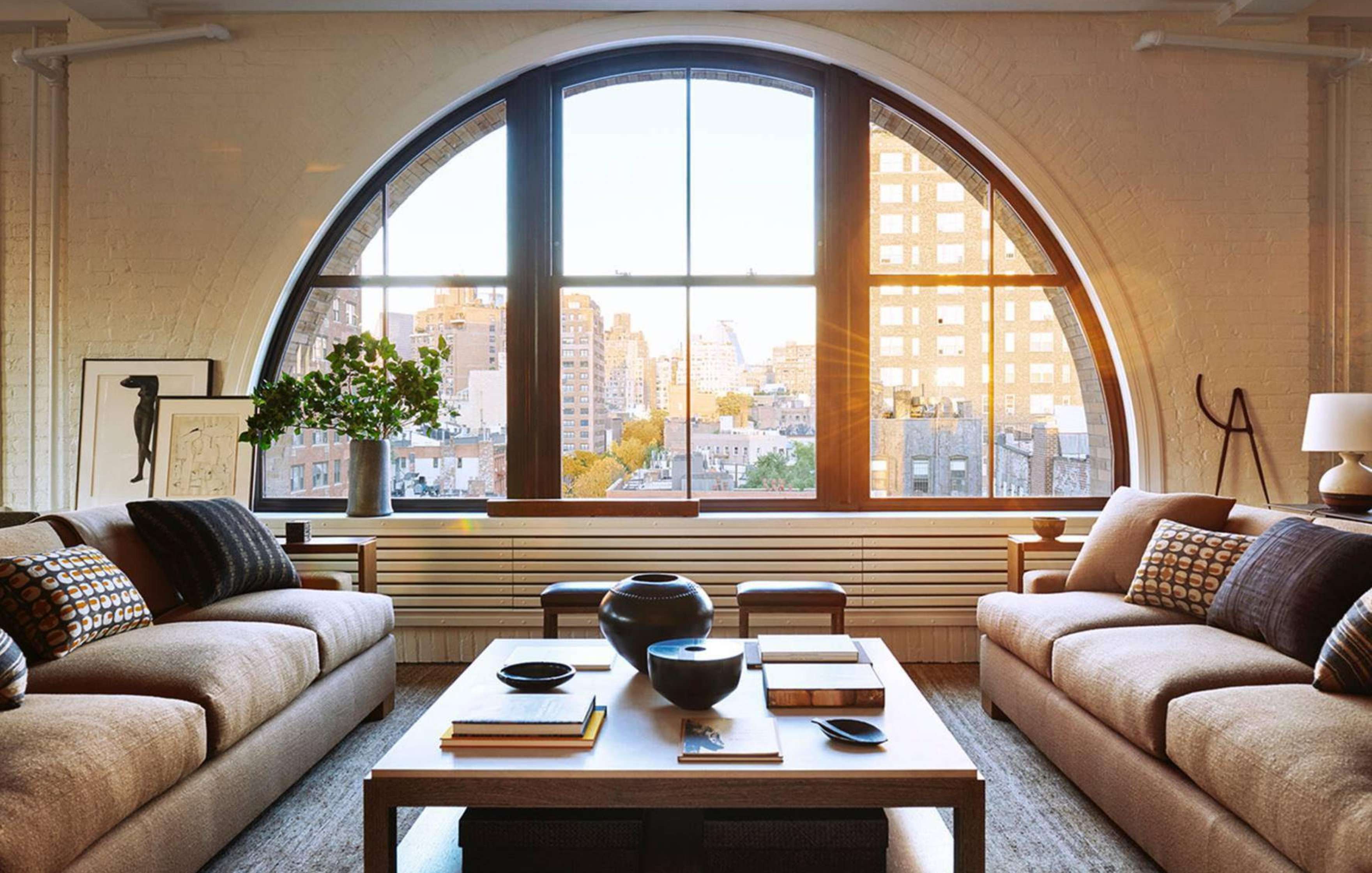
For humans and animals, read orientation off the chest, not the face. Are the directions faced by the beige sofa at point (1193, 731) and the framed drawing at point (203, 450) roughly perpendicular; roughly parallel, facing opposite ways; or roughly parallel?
roughly perpendicular

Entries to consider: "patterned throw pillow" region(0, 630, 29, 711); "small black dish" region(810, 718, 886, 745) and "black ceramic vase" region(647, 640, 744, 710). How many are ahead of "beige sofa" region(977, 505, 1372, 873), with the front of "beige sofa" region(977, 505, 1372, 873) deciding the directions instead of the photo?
3

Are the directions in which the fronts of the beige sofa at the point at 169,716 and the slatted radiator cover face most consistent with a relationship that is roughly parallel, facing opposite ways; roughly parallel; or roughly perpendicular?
roughly perpendicular

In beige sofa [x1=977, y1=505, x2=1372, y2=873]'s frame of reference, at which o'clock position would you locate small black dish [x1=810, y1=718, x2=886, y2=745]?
The small black dish is roughly at 12 o'clock from the beige sofa.

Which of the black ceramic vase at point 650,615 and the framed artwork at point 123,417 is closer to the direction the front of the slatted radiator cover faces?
the black ceramic vase

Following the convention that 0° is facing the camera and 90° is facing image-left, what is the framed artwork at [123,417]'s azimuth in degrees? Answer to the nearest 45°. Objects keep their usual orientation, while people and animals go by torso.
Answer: approximately 0°

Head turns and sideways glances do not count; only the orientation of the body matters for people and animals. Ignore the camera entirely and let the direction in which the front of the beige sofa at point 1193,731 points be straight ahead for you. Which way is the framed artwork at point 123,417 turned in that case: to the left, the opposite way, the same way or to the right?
to the left

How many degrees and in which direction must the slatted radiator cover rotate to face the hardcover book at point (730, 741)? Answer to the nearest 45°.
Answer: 0° — it already faces it

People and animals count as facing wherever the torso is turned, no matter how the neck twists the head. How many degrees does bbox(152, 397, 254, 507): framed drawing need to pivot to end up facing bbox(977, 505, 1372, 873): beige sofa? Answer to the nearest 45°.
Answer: approximately 45° to its left
